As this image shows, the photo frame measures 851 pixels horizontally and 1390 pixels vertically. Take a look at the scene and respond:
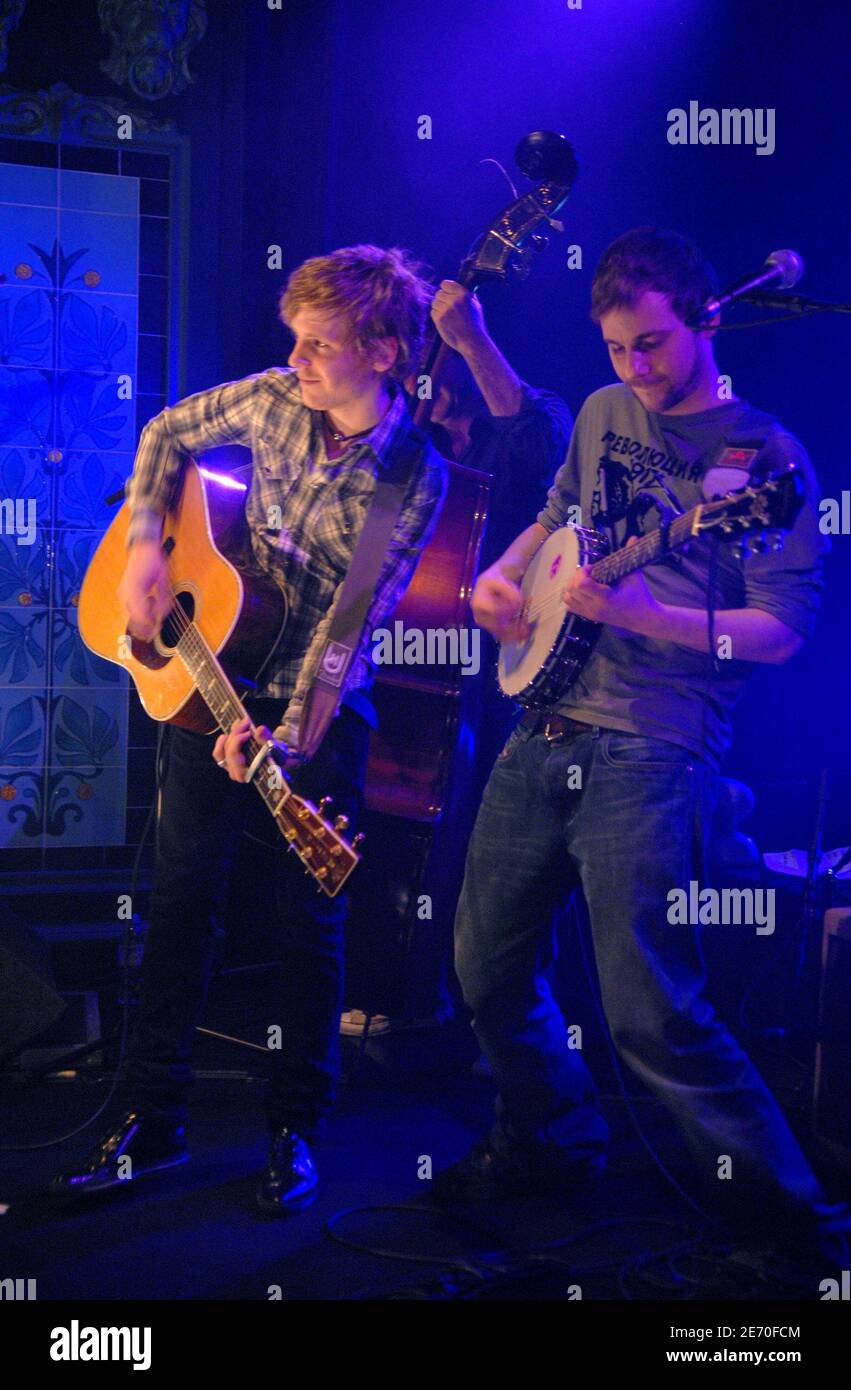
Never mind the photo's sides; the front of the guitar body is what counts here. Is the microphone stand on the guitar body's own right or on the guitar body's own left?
on the guitar body's own left

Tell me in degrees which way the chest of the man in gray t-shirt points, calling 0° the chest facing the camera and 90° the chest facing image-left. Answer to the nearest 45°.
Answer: approximately 45°

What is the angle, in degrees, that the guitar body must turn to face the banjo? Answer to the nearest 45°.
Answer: approximately 90° to its left

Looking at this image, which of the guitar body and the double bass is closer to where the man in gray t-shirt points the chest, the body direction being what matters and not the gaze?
the guitar body
